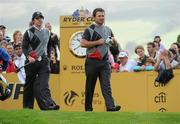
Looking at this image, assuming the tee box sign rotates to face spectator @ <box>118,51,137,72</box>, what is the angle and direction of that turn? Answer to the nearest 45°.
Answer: approximately 90° to its left

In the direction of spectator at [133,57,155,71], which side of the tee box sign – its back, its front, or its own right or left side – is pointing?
left

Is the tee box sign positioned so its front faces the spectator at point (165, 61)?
no

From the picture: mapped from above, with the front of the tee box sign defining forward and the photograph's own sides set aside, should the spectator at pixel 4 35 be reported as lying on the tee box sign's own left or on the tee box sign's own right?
on the tee box sign's own right

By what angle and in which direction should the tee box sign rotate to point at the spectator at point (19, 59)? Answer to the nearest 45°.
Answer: approximately 90° to its right

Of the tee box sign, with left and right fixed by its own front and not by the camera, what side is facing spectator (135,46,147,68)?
left

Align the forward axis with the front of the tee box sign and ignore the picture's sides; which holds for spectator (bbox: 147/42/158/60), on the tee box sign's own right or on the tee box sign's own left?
on the tee box sign's own left

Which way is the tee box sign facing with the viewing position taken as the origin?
facing the viewer
